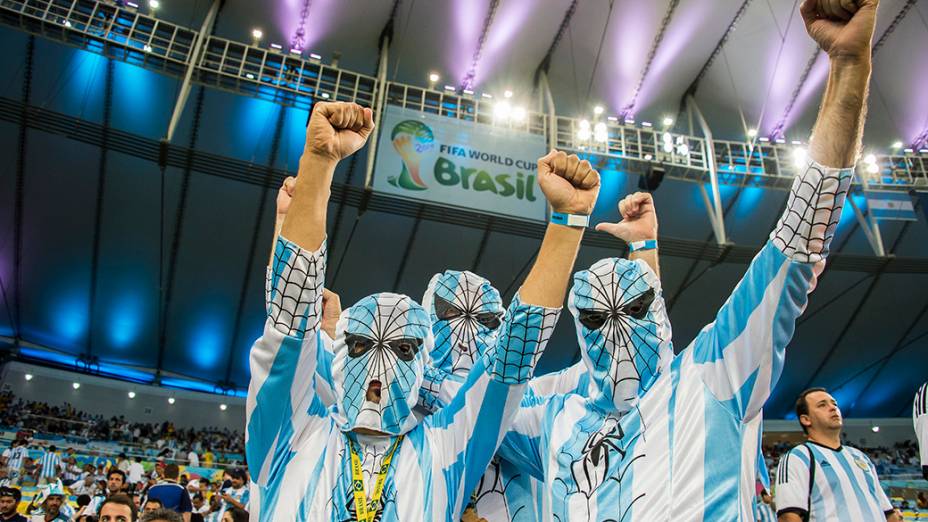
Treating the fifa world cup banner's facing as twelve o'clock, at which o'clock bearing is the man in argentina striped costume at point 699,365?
The man in argentina striped costume is roughly at 12 o'clock from the fifa world cup banner.

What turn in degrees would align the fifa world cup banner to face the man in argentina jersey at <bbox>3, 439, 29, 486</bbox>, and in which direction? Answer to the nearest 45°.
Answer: approximately 90° to its right

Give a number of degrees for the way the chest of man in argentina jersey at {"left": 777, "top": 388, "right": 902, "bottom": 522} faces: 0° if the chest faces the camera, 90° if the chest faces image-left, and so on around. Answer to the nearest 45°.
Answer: approximately 315°

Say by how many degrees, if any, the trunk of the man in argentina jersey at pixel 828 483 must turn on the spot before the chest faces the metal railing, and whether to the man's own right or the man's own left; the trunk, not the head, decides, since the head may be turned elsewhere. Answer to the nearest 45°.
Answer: approximately 180°

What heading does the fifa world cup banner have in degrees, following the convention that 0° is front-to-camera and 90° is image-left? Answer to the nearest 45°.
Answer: approximately 0°

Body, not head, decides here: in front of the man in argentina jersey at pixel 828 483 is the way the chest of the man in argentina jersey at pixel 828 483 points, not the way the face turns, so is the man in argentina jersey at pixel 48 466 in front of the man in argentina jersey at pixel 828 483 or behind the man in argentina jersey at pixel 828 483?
behind

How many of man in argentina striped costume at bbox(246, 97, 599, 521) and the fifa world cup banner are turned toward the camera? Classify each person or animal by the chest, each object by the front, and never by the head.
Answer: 2

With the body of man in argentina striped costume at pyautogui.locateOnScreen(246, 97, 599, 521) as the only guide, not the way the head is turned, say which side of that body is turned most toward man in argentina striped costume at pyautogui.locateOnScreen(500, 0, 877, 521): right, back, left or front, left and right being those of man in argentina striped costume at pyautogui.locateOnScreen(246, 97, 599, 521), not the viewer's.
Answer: left
